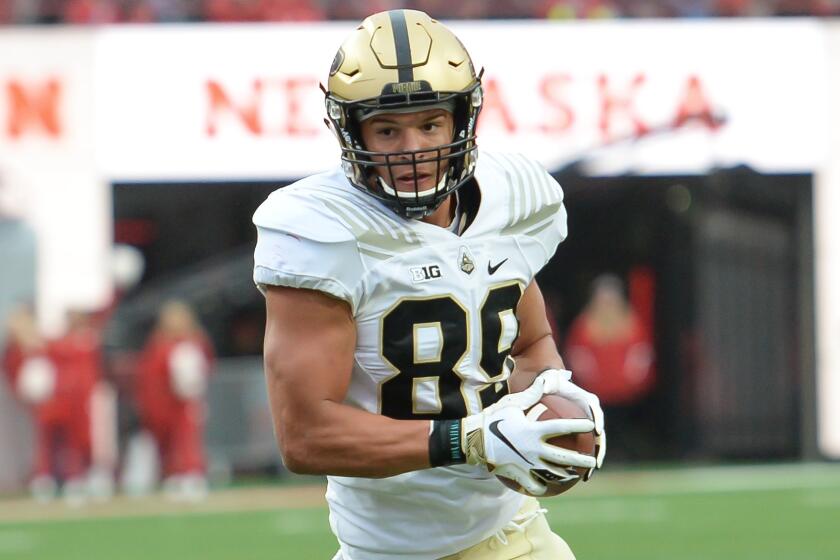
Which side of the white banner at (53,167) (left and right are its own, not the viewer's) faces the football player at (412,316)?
front

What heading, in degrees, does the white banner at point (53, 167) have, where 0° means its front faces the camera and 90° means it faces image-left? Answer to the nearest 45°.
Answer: approximately 0°

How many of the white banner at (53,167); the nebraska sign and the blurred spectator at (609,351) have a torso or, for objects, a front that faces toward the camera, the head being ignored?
3

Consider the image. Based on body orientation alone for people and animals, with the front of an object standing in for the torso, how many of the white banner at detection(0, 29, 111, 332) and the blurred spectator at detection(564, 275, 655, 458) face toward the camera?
2
